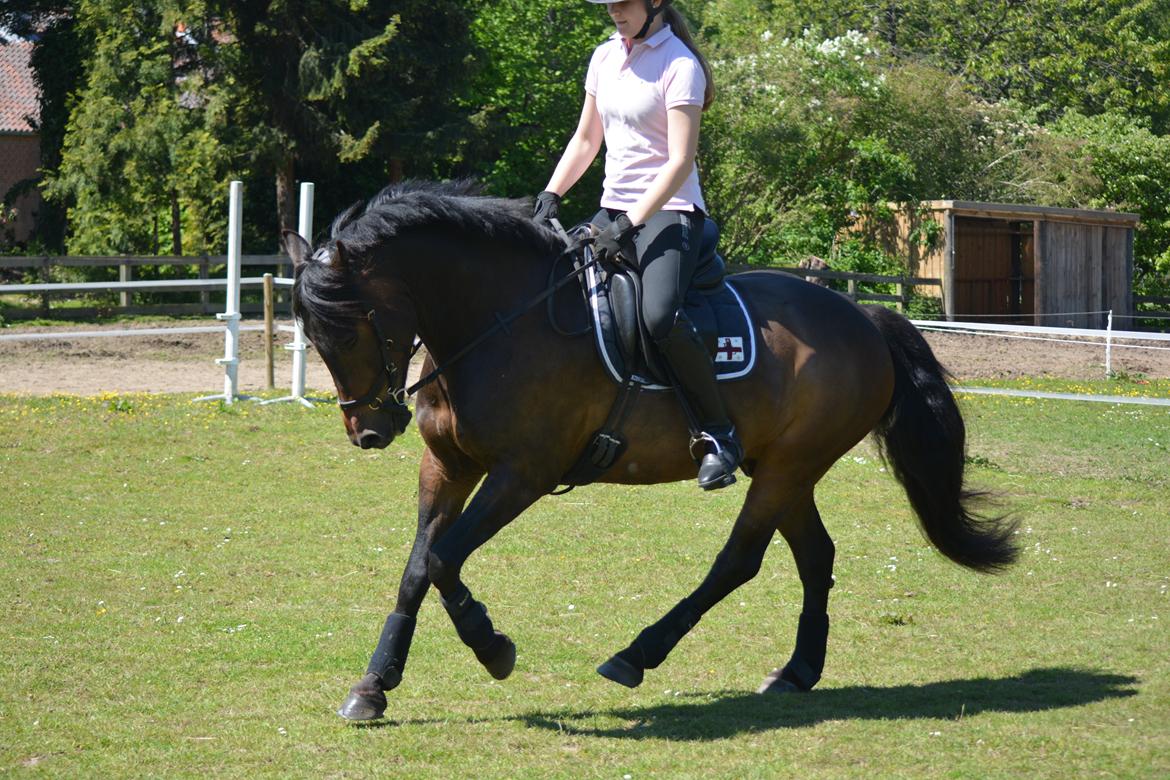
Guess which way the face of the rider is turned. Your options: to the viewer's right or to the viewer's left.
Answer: to the viewer's left

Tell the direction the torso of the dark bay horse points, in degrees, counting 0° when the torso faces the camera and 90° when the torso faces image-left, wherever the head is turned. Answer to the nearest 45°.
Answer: approximately 90°

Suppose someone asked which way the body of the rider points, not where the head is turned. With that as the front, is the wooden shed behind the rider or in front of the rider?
behind

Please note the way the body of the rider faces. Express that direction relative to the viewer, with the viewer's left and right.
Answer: facing the viewer and to the left of the viewer

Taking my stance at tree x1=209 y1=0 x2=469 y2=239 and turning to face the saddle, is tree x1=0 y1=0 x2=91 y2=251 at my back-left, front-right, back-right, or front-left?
back-right
